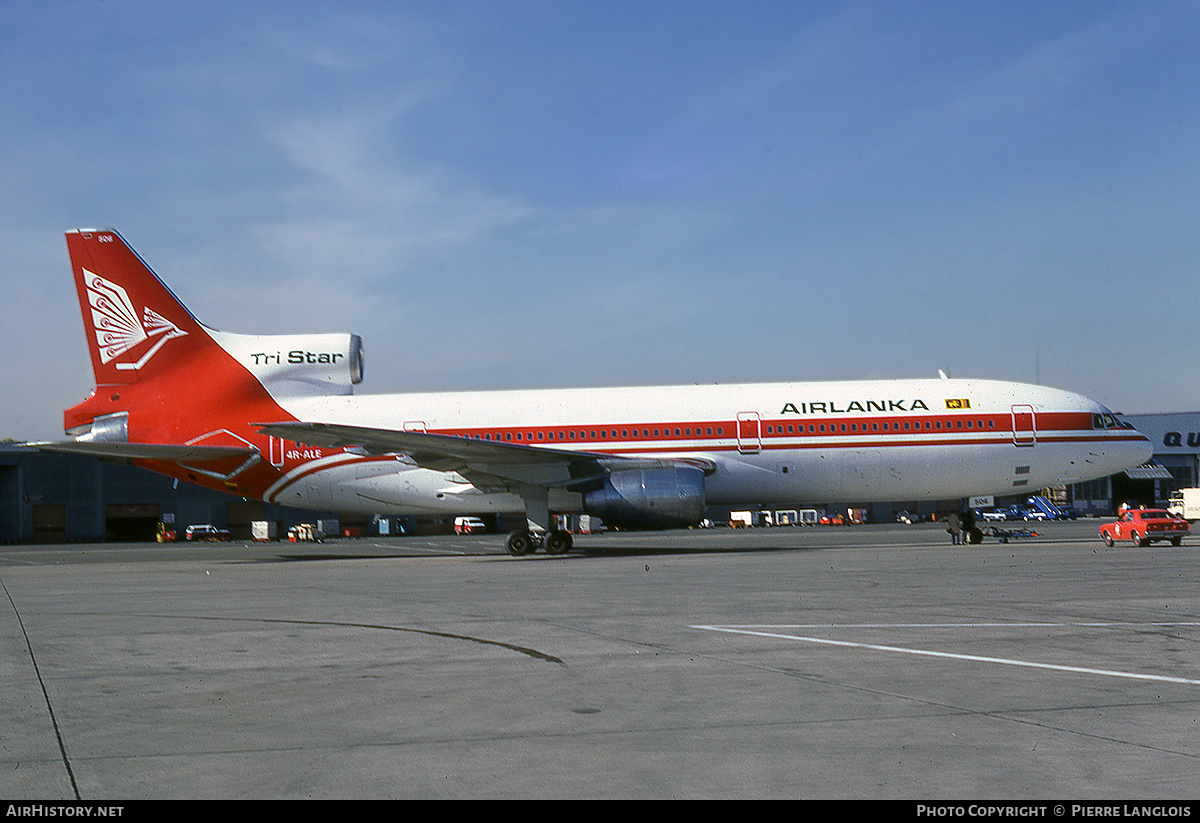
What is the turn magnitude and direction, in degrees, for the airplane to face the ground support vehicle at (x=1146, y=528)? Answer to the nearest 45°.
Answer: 0° — it already faces it

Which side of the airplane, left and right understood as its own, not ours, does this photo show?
right
